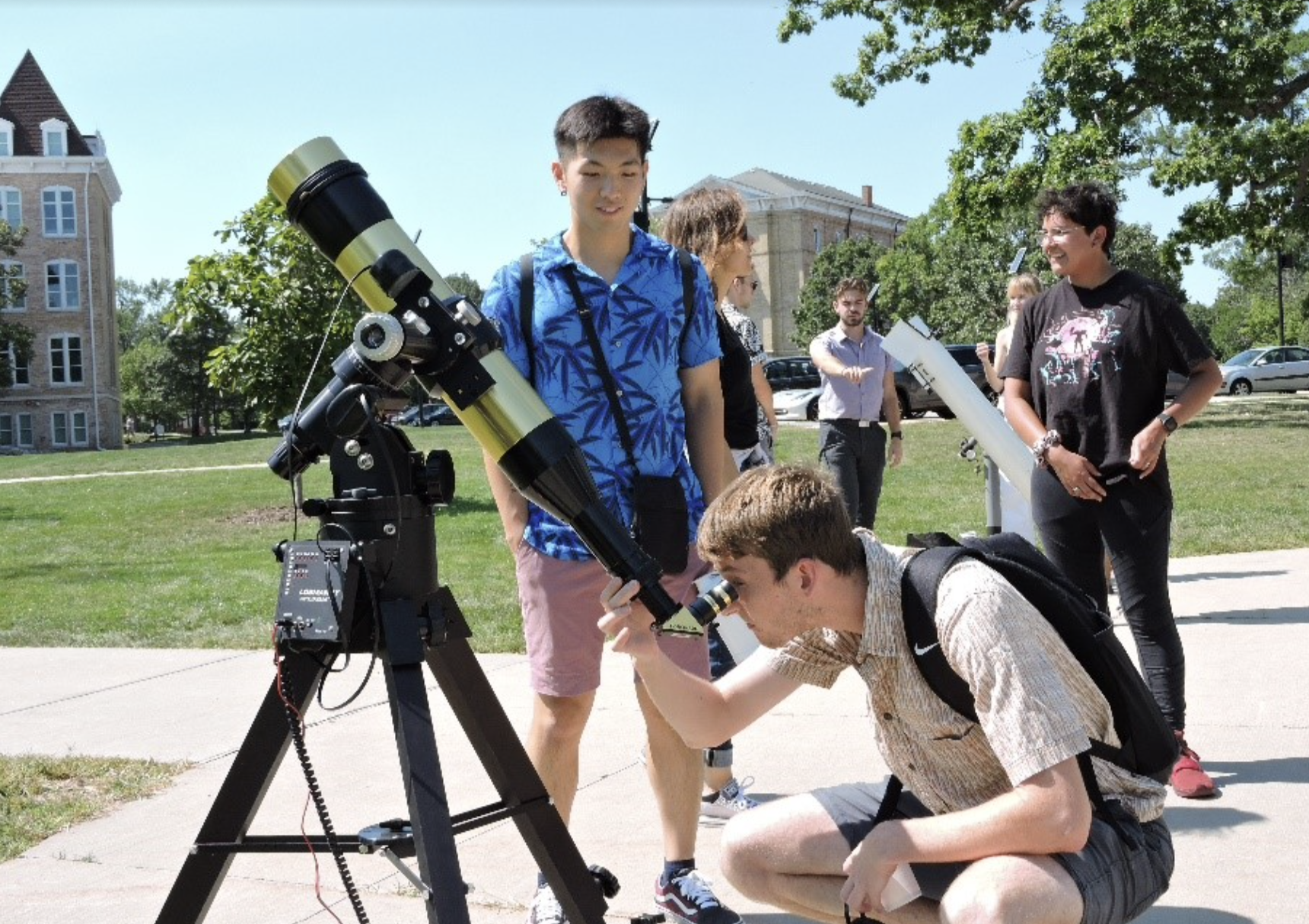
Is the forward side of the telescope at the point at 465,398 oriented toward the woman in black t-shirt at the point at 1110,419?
no

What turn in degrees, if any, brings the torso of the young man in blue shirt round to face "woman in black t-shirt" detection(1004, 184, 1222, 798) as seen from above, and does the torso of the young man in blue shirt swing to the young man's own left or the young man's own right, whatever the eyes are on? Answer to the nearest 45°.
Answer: approximately 135° to the young man's own left

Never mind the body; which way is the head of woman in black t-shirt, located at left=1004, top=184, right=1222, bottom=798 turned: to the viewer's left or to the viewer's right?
to the viewer's left

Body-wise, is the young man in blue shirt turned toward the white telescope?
no

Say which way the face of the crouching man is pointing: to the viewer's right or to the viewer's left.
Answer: to the viewer's left

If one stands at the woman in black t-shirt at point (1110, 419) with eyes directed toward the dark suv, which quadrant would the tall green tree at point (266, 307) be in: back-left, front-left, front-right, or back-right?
front-left

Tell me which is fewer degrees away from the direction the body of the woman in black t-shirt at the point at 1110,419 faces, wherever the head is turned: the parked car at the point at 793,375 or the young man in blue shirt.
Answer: the young man in blue shirt

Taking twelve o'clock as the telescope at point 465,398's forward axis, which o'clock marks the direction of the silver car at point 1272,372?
The silver car is roughly at 4 o'clock from the telescope.

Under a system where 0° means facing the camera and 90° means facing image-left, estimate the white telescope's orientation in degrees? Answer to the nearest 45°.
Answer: approximately 90°

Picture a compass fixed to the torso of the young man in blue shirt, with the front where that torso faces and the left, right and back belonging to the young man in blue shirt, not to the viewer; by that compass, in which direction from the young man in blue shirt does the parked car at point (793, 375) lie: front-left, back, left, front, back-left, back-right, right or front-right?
back

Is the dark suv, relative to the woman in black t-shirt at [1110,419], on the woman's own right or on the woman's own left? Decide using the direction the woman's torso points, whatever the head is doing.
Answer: on the woman's own right

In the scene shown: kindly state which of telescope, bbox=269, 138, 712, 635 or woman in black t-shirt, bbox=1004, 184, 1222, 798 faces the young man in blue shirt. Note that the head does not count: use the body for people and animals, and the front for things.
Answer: the woman in black t-shirt

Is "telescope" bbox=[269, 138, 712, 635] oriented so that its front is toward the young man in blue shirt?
no

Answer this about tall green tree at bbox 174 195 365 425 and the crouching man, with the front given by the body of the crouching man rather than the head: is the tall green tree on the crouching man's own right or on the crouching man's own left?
on the crouching man's own right

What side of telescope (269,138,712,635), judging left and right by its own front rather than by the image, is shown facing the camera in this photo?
left

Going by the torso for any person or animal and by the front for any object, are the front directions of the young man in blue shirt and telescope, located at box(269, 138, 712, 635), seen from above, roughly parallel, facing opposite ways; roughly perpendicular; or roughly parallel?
roughly perpendicular

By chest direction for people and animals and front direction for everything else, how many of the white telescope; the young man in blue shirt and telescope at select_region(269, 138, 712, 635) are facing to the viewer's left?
2
